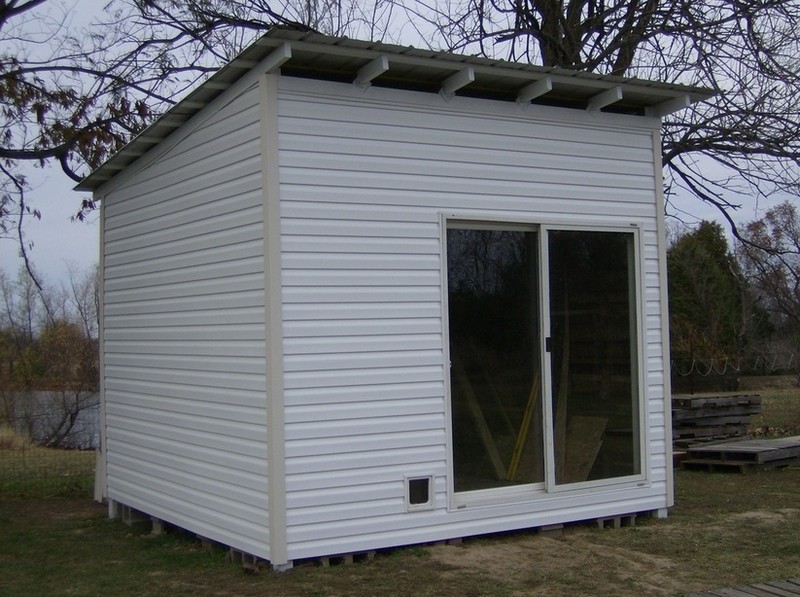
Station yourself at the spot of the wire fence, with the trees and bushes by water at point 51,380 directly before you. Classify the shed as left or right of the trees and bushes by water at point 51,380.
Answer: left

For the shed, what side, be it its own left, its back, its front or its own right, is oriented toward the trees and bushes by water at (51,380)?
back

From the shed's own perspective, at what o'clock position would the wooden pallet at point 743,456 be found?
The wooden pallet is roughly at 9 o'clock from the shed.

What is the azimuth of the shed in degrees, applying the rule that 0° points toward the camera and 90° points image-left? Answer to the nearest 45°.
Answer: approximately 315°

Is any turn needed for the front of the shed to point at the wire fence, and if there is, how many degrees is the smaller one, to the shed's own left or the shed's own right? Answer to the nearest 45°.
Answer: approximately 90° to the shed's own left
